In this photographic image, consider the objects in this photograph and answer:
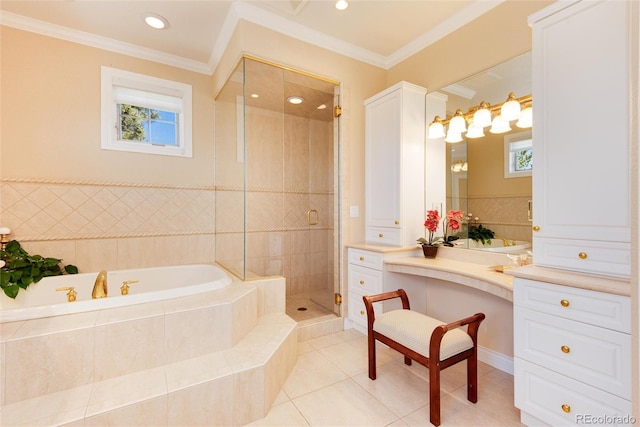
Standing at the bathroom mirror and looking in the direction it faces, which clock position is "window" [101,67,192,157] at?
The window is roughly at 1 o'clock from the bathroom mirror.

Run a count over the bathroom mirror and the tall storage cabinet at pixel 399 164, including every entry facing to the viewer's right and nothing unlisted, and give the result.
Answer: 0

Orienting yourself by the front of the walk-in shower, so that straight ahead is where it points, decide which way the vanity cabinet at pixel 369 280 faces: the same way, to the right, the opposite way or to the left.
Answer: to the right

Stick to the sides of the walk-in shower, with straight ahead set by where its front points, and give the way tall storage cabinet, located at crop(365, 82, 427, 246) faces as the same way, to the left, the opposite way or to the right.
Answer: to the right

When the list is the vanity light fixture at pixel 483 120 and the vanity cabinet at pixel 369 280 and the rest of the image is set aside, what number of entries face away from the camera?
0

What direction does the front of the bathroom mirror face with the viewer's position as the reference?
facing the viewer and to the left of the viewer

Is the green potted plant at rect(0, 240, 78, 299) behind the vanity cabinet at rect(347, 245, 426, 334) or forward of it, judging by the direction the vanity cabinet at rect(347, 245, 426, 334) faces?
forward

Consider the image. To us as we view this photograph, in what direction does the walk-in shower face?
facing the viewer and to the right of the viewer

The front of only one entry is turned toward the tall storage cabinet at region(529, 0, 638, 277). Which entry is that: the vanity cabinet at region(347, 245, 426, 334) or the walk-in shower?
the walk-in shower
